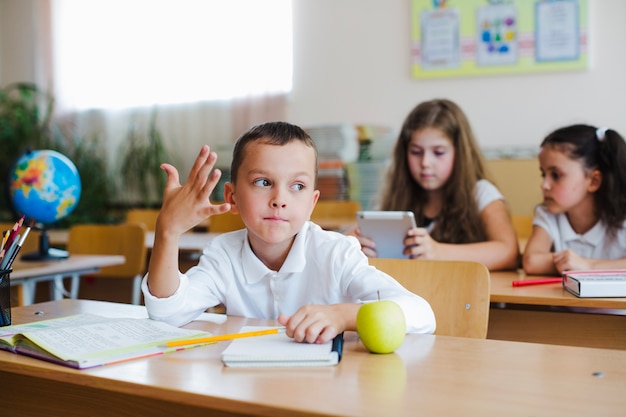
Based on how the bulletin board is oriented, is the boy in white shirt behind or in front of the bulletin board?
in front

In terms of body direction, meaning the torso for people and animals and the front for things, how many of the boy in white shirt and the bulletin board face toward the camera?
2

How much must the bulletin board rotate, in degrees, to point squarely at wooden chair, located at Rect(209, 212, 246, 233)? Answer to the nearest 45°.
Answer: approximately 45° to its right

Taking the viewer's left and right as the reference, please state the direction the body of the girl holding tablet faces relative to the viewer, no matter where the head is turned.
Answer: facing the viewer and to the left of the viewer

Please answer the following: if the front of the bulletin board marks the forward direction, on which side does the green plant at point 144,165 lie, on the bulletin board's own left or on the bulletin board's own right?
on the bulletin board's own right

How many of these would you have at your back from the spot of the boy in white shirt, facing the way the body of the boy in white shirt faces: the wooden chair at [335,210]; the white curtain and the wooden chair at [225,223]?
3

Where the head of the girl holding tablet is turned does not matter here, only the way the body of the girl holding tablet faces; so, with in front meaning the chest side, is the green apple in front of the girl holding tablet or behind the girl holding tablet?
in front

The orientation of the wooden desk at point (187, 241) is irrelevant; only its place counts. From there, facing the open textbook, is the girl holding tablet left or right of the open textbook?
left

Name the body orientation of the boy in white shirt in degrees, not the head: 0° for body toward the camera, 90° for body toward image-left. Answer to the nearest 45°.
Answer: approximately 0°

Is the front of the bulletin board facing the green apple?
yes

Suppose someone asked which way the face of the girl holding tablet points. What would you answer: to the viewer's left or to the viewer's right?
to the viewer's left

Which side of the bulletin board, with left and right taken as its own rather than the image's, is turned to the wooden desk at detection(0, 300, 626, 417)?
front

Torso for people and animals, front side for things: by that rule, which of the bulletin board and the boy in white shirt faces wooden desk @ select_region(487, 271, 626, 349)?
the bulletin board
